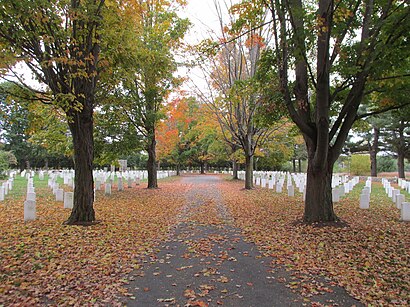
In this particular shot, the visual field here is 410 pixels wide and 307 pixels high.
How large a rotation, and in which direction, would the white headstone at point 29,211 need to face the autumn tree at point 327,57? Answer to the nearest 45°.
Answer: approximately 45° to its left

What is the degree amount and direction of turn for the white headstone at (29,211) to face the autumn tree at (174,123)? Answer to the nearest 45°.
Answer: approximately 135° to its left

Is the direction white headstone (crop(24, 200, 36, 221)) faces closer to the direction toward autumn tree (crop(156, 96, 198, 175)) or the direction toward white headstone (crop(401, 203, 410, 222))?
the white headstone

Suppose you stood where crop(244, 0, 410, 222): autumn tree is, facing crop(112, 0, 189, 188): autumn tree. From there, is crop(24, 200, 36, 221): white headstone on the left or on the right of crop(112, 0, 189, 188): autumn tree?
left

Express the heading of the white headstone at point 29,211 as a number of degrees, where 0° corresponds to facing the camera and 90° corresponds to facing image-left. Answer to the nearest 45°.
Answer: approximately 0°

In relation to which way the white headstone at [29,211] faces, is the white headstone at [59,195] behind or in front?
behind

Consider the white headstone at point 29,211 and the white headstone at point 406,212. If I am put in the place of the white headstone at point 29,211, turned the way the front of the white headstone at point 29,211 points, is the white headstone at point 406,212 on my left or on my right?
on my left
